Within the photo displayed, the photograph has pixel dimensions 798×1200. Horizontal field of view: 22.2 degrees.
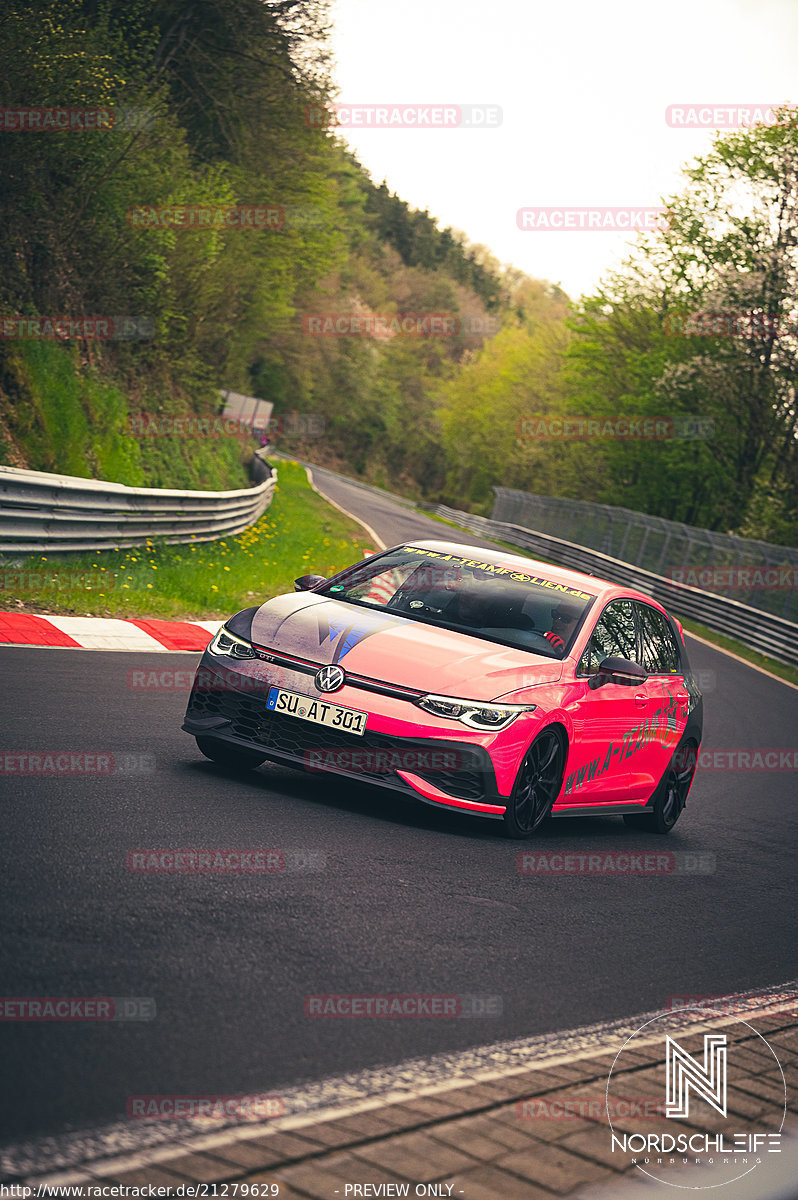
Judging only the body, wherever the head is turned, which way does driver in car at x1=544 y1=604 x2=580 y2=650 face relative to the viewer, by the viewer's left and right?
facing the viewer and to the left of the viewer

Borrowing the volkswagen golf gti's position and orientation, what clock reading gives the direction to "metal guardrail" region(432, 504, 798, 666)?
The metal guardrail is roughly at 5 o'clock from the volkswagen golf gti.

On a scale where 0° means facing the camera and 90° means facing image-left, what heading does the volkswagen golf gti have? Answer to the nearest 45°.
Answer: approximately 45°

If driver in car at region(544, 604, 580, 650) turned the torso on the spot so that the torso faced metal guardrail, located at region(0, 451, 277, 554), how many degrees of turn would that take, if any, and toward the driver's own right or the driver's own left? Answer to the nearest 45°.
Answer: approximately 90° to the driver's own right

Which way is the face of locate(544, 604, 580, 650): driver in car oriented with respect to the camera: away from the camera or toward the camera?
toward the camera

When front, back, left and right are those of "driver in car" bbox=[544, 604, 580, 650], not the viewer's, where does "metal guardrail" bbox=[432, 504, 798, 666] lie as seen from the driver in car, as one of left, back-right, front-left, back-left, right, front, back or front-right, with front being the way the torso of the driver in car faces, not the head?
back-right

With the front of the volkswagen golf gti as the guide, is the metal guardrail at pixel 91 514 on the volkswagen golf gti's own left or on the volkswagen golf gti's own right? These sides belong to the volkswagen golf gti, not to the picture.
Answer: on the volkswagen golf gti's own right

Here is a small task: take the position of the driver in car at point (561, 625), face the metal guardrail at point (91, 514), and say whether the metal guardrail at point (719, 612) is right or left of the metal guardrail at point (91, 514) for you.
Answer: right

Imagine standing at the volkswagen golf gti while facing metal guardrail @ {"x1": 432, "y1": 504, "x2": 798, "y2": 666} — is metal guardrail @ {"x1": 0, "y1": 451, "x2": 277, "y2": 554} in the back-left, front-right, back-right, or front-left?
front-left
